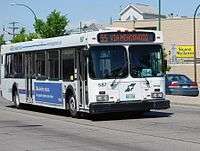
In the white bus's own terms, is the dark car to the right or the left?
on its left

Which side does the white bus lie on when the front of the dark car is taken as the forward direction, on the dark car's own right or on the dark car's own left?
on the dark car's own left

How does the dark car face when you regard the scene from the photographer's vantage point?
facing away from the viewer and to the left of the viewer

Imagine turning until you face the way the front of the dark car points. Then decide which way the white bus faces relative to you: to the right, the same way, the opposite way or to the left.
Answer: the opposite way

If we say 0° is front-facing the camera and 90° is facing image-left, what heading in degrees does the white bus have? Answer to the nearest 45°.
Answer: approximately 315°
